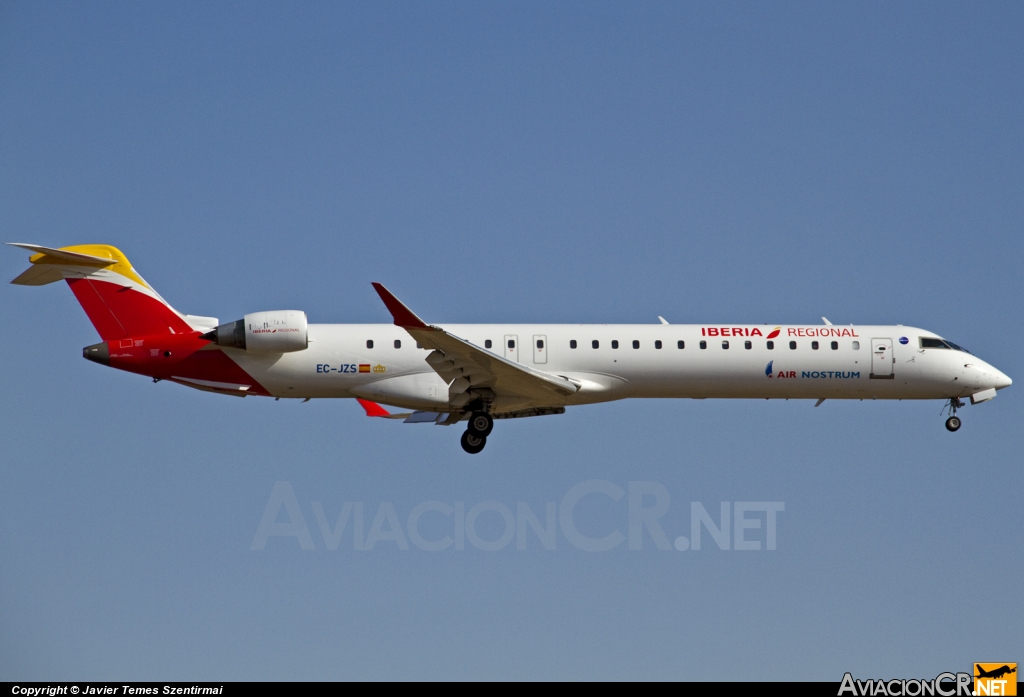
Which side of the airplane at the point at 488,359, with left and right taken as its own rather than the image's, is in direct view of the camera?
right
